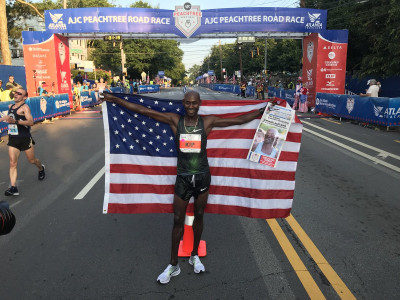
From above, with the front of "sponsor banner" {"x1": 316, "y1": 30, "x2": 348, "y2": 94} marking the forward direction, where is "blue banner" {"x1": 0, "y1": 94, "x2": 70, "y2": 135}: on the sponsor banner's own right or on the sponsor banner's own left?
on the sponsor banner's own right

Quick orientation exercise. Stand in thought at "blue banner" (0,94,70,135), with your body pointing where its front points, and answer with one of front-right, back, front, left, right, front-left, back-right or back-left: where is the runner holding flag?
front-right

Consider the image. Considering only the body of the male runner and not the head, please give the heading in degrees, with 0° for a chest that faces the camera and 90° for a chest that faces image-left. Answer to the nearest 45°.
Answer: approximately 45°

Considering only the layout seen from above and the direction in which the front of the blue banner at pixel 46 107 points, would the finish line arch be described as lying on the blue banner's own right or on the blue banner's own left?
on the blue banner's own left

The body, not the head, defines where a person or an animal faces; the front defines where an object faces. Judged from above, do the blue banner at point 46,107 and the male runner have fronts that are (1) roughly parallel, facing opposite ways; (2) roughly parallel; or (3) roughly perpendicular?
roughly perpendicular

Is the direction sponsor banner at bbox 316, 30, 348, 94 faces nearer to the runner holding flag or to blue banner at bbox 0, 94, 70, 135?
the runner holding flag

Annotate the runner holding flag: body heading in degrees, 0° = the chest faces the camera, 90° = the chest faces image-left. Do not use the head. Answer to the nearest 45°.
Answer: approximately 0°

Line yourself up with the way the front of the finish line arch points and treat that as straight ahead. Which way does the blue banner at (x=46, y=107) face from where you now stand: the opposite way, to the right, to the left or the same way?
to the left

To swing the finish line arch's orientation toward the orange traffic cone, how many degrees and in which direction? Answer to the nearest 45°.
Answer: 0° — it already faces it
